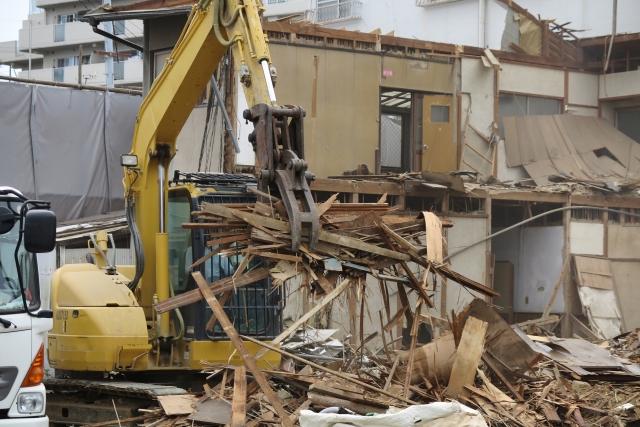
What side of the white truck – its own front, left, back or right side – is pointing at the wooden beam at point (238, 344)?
left

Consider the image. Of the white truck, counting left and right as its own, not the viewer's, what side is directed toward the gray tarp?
back

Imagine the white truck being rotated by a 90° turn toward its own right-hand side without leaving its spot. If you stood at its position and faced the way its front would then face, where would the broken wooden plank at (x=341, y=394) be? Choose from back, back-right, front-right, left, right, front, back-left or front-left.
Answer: back

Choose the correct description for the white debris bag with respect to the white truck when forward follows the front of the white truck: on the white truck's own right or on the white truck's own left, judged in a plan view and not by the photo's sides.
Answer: on the white truck's own left

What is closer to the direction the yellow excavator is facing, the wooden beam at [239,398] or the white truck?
the wooden beam

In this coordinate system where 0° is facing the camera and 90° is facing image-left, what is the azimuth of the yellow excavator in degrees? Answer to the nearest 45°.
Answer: approximately 315°

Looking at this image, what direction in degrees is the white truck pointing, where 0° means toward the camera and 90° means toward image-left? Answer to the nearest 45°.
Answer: approximately 0°

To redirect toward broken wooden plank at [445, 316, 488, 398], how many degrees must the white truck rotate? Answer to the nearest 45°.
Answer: approximately 90° to its left

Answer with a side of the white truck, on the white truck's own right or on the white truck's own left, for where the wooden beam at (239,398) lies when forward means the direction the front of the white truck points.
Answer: on the white truck's own left
